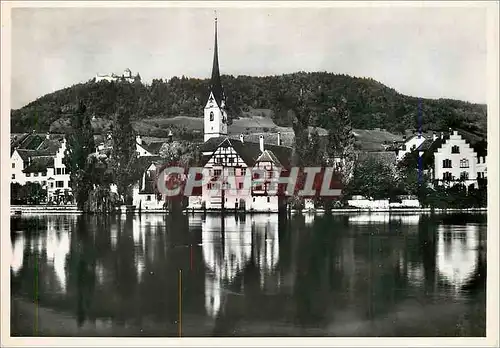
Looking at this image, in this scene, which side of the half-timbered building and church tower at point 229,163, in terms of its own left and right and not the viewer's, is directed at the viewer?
front

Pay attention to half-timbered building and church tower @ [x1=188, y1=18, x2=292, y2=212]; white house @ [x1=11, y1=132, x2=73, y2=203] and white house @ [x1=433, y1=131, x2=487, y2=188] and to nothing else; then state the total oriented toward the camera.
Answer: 3

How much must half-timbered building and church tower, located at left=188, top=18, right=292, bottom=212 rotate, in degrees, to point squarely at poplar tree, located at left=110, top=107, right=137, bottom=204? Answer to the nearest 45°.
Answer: approximately 90° to its right

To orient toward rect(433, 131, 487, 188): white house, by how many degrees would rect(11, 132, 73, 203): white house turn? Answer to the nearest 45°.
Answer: approximately 90° to its left

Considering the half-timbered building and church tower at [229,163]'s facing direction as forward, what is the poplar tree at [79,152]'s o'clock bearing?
The poplar tree is roughly at 3 o'clock from the half-timbered building and church tower.

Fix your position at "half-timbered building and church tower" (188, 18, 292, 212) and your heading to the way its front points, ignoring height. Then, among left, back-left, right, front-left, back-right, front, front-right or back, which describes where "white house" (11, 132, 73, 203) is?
right

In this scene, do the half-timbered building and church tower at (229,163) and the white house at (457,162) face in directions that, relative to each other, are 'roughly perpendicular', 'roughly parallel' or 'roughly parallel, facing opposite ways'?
roughly parallel

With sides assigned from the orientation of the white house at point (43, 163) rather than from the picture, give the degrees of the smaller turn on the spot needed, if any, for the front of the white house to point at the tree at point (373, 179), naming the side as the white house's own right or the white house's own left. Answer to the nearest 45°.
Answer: approximately 90° to the white house's own left

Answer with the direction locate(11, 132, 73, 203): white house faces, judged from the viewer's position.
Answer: facing the viewer

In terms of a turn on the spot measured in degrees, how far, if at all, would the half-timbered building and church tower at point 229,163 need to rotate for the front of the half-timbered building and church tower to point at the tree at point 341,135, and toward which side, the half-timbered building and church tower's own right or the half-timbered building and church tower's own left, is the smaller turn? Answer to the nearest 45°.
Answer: approximately 90° to the half-timbered building and church tower's own left
